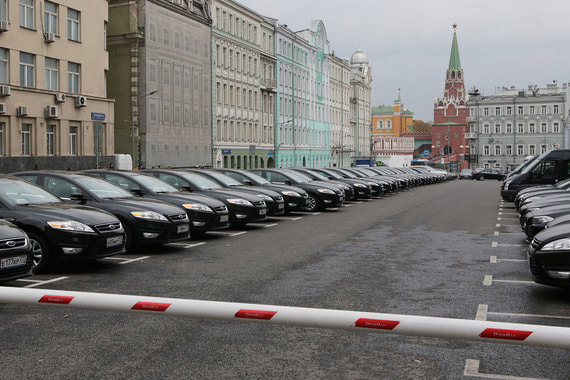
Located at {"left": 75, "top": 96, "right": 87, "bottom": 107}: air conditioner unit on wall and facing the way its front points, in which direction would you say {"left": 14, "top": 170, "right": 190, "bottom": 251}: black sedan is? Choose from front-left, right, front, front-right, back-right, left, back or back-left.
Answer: front-right

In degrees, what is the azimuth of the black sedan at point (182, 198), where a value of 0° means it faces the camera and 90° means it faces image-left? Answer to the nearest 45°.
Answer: approximately 315°

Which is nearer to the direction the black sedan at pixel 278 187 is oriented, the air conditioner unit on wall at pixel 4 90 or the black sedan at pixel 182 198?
the black sedan

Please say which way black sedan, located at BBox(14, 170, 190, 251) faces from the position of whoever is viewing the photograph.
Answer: facing the viewer and to the right of the viewer

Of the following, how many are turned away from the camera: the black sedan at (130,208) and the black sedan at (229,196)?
0

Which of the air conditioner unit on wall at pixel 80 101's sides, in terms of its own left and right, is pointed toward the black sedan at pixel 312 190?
front

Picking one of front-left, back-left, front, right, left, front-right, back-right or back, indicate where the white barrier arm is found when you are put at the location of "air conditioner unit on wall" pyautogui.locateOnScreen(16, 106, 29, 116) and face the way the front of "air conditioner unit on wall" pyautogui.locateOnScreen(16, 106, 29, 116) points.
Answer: front-right

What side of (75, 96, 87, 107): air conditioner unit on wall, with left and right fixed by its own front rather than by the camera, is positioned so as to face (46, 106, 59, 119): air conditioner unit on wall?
right

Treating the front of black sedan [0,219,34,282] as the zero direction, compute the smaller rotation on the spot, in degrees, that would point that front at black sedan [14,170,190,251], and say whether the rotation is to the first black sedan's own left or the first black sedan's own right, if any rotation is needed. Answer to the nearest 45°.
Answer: approximately 90° to the first black sedan's own left

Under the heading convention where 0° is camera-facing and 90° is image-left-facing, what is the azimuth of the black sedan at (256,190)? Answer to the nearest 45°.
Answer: approximately 315°

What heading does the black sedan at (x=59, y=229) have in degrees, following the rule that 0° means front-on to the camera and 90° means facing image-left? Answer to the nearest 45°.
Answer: approximately 315°

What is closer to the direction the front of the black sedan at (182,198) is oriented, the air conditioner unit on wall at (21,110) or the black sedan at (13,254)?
the black sedan
